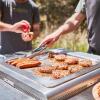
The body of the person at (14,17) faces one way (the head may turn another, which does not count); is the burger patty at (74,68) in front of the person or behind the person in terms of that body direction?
in front

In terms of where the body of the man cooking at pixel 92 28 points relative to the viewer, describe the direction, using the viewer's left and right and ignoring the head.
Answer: facing the viewer and to the left of the viewer

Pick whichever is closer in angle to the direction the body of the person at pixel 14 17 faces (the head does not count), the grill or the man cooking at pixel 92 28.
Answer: the grill

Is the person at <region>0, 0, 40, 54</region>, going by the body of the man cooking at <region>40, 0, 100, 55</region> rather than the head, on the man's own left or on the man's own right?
on the man's own right

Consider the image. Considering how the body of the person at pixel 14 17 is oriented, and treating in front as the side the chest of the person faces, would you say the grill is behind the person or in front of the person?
in front

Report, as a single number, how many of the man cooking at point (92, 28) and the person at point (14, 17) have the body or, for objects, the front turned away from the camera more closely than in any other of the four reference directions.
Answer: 0

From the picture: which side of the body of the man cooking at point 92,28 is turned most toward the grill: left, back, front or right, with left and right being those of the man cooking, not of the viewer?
front

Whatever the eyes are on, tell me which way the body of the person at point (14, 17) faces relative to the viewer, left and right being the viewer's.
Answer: facing the viewer
